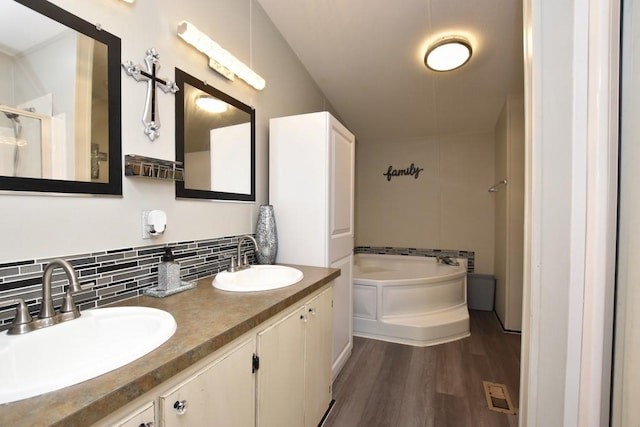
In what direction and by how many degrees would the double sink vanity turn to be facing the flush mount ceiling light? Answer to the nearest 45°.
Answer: approximately 45° to its left

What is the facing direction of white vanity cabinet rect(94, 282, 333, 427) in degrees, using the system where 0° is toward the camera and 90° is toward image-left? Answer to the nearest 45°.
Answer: approximately 315°

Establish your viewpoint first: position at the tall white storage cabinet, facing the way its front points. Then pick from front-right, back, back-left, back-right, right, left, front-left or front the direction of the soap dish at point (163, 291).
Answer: back-right

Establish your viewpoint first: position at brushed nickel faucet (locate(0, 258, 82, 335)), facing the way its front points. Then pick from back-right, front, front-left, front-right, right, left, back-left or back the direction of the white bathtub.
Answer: front-left

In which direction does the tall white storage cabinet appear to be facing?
to the viewer's right
